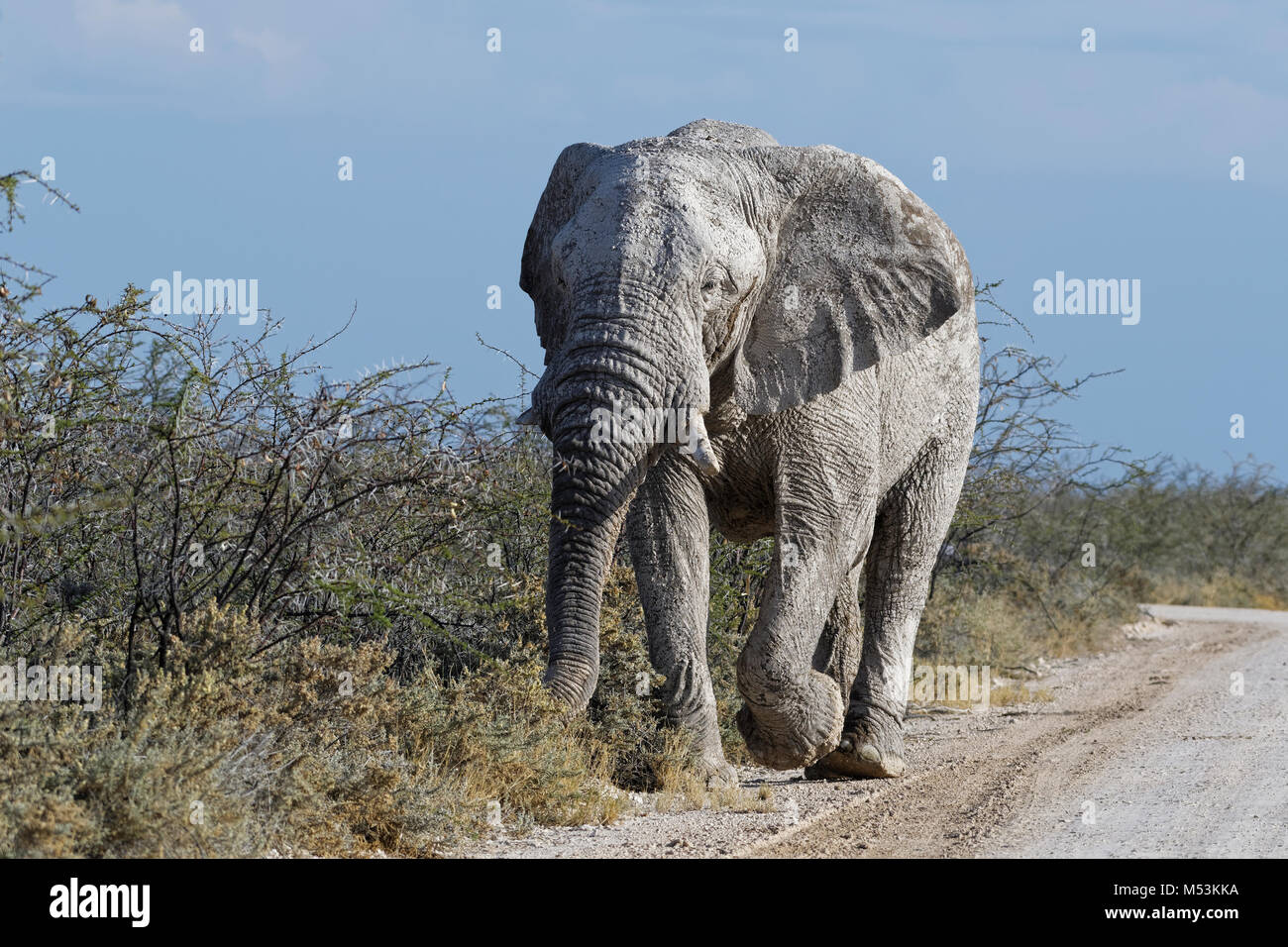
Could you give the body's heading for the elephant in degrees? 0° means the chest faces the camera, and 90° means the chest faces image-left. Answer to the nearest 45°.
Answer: approximately 45°
